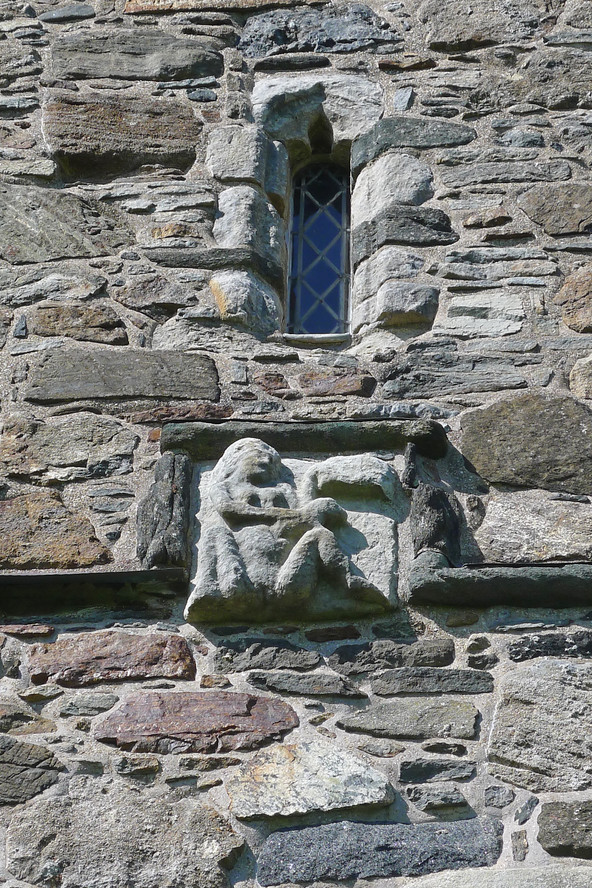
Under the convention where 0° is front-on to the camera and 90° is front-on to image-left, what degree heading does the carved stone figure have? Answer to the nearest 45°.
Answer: approximately 315°

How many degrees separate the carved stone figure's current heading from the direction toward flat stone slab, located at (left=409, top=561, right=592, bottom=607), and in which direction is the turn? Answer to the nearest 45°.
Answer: approximately 45° to its left

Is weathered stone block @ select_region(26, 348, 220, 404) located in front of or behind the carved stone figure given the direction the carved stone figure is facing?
behind
